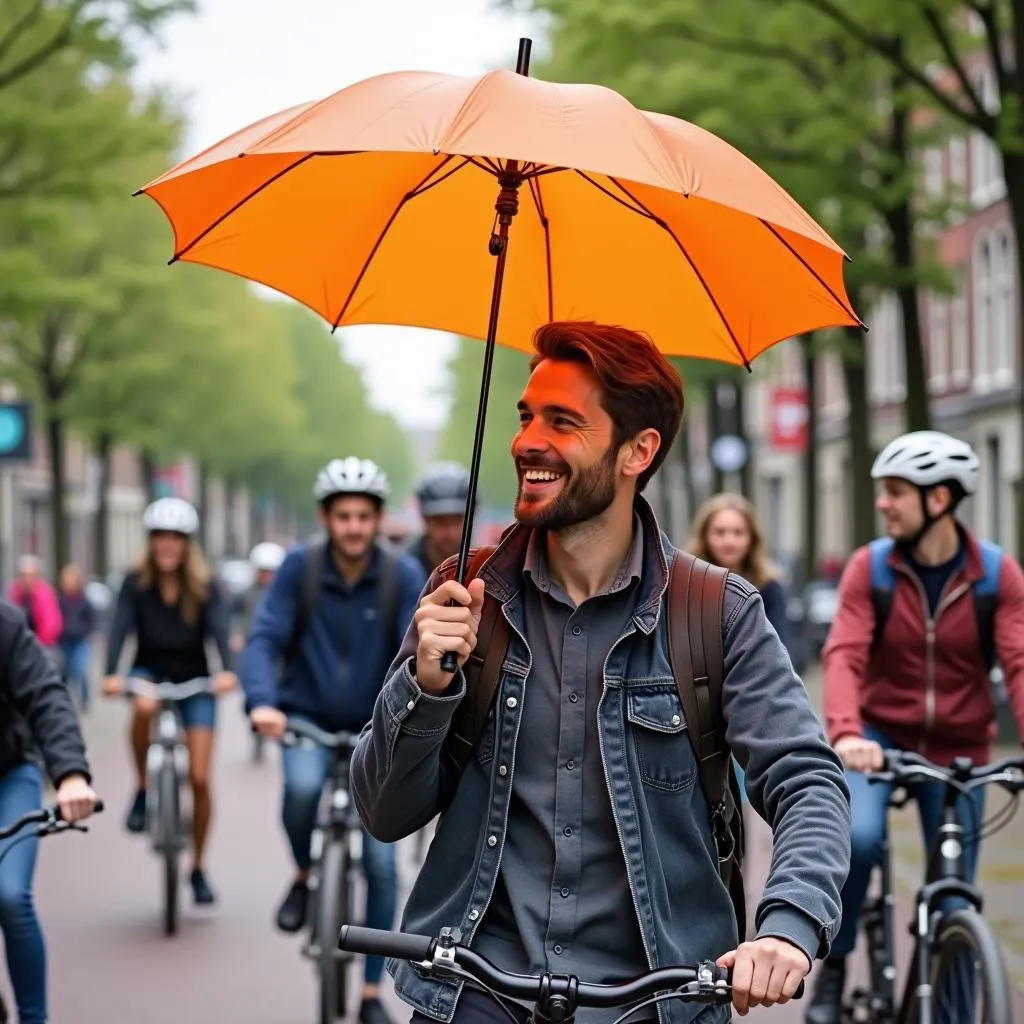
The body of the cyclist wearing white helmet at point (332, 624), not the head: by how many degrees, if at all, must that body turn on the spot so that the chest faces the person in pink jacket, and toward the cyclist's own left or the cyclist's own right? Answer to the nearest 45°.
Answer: approximately 180°

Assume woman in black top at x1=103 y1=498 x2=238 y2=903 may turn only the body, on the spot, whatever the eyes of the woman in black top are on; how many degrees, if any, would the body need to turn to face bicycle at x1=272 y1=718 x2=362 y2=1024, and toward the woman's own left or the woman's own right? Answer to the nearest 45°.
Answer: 0° — they already face it

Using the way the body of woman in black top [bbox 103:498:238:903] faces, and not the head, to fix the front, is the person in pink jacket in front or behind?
behind

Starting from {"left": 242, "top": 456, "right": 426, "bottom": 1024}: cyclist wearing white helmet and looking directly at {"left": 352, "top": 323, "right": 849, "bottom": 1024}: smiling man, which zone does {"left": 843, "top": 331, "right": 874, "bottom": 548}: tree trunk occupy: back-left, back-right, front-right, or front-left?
back-left

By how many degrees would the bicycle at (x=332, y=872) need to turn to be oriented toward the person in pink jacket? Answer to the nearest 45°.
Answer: approximately 180°

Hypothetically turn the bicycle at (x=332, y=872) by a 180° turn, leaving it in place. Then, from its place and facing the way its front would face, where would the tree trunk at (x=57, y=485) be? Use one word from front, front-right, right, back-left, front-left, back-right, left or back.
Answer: front

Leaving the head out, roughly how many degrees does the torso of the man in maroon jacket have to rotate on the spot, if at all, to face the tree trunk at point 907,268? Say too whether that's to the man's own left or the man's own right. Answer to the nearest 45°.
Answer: approximately 180°

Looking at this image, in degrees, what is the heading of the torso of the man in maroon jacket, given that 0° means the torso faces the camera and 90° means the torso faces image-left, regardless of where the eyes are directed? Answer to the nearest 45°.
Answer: approximately 0°
